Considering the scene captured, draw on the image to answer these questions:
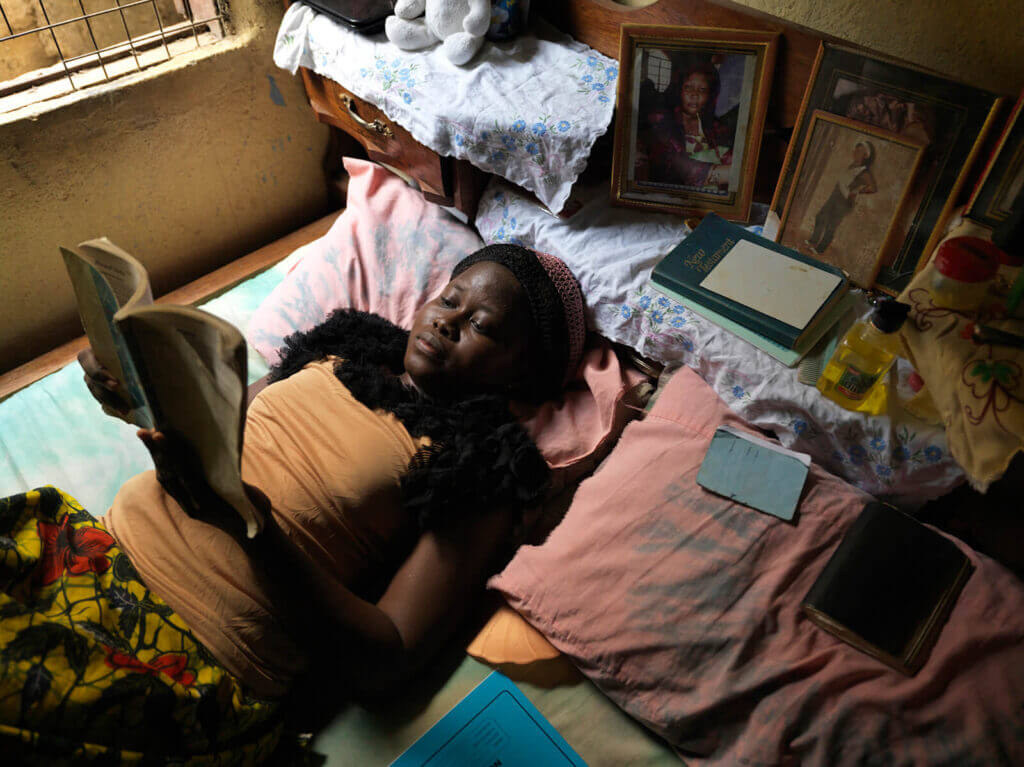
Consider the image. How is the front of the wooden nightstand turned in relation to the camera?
facing the viewer and to the left of the viewer

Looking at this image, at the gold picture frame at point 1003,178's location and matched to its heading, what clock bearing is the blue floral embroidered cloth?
The blue floral embroidered cloth is roughly at 2 o'clock from the gold picture frame.

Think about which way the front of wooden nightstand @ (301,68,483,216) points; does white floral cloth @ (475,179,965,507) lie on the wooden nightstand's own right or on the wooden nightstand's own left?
on the wooden nightstand's own left

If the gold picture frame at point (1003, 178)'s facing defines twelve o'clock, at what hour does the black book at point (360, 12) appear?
The black book is roughly at 2 o'clock from the gold picture frame.

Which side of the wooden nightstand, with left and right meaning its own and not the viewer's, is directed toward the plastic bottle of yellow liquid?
left

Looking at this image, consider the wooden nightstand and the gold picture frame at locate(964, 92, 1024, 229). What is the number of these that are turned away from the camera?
0

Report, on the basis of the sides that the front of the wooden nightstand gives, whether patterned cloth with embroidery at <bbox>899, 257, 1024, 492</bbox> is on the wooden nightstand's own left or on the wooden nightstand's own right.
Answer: on the wooden nightstand's own left

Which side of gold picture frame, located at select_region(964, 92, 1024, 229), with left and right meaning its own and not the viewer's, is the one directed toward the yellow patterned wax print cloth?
front

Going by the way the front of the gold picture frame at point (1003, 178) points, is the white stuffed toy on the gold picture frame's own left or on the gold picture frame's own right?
on the gold picture frame's own right
